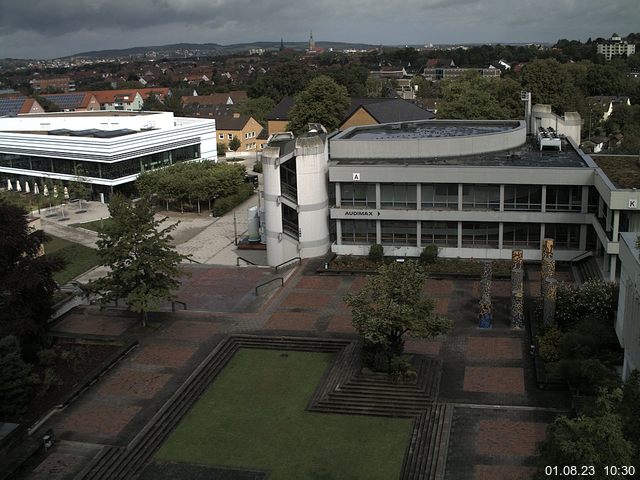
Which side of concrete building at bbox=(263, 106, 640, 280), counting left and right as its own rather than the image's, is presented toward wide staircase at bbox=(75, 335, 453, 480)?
front

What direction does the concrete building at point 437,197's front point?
toward the camera

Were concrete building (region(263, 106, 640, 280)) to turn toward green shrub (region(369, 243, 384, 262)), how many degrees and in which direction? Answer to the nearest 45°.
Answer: approximately 90° to its right

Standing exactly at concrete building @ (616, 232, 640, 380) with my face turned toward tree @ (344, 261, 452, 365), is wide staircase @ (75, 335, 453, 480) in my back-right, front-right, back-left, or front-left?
front-left

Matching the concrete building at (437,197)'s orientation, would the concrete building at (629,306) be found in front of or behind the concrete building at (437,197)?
in front

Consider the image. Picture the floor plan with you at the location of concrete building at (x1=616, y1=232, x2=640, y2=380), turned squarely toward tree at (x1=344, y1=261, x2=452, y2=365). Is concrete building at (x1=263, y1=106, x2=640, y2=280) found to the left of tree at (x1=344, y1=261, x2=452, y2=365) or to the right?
right

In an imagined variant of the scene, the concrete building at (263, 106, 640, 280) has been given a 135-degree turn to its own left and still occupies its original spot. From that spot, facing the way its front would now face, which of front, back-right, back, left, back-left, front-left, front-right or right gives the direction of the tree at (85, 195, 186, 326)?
back

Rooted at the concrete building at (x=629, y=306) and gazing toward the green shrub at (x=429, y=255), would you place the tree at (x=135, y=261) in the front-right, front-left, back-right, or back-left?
front-left

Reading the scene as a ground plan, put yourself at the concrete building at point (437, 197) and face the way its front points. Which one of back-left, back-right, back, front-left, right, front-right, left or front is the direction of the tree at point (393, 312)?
front

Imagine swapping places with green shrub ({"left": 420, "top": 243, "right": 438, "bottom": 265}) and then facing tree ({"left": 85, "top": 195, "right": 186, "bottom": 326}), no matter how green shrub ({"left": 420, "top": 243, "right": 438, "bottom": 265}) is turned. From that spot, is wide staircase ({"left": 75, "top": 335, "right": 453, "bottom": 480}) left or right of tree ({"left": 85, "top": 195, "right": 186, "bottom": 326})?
left
